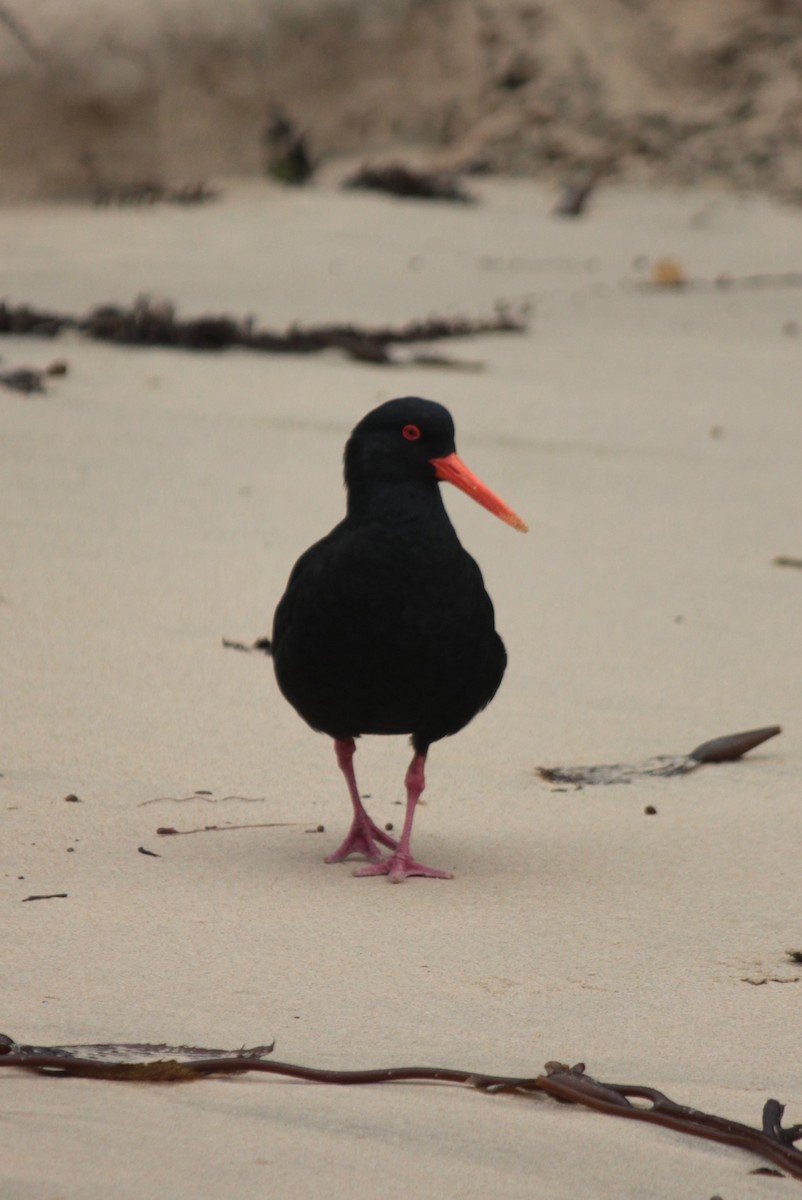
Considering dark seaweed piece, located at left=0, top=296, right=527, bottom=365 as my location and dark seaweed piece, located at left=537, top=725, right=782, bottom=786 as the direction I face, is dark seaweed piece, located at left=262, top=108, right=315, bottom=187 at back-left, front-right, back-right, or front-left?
back-left

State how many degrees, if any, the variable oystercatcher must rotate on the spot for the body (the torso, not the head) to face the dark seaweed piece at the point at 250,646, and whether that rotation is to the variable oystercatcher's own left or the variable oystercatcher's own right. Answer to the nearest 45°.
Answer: approximately 180°

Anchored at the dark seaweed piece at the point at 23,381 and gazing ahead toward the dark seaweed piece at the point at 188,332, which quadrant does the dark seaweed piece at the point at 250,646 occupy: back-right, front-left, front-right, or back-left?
back-right

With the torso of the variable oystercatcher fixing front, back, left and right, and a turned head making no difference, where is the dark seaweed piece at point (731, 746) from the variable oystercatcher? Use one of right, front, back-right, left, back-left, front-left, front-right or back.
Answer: back-left

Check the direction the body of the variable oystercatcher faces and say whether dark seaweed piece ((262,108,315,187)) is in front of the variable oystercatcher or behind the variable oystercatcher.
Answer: behind

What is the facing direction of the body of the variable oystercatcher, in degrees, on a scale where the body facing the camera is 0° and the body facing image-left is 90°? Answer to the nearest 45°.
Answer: approximately 0°

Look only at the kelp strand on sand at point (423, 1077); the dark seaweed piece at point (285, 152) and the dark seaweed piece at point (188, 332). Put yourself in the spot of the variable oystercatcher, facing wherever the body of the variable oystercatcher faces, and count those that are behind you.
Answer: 2

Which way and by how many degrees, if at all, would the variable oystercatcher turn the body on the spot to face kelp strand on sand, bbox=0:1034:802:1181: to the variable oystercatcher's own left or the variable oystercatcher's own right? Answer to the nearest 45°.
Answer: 0° — it already faces it

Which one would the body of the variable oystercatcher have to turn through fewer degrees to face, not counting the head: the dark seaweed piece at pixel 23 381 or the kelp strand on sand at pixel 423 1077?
the kelp strand on sand
